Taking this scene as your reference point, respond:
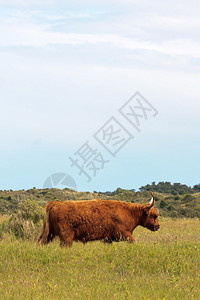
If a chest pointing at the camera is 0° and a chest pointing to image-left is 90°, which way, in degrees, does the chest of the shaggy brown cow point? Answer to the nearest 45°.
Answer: approximately 270°

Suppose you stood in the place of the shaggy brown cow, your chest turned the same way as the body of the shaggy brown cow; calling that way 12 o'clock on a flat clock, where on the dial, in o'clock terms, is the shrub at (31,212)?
The shrub is roughly at 8 o'clock from the shaggy brown cow.
